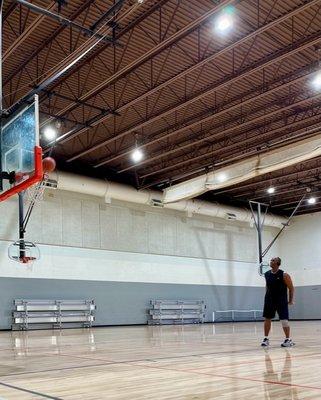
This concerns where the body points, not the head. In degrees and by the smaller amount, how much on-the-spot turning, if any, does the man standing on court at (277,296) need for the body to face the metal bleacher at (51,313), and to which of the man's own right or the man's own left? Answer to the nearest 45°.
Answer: approximately 90° to the man's own right

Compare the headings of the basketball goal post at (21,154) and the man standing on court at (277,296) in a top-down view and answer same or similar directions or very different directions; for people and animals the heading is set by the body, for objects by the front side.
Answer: very different directions

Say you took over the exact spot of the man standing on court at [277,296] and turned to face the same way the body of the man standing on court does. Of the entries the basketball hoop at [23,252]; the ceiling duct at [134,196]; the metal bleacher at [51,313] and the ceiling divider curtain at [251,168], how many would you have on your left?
0

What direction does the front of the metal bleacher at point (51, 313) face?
toward the camera

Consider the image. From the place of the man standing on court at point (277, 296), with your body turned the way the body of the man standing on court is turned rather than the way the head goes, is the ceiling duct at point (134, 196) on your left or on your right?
on your right

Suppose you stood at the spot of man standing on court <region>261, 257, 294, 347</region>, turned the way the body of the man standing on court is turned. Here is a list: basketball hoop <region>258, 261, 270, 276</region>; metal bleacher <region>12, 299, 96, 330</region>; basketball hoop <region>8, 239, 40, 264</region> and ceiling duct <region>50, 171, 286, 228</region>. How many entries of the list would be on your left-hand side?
0

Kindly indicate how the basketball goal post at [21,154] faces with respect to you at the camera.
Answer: facing away from the viewer and to the right of the viewer

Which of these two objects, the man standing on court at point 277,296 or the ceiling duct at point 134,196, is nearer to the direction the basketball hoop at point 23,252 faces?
the man standing on court

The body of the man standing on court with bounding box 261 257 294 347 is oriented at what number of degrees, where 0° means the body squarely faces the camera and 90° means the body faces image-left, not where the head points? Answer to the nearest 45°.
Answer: approximately 45°
